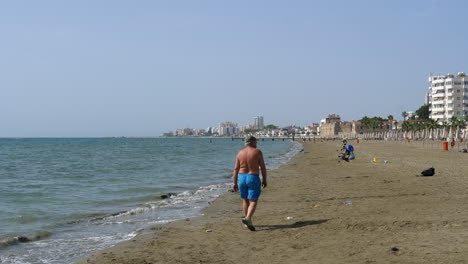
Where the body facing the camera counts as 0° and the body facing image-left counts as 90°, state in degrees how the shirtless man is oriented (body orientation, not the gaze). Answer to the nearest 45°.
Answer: approximately 180°

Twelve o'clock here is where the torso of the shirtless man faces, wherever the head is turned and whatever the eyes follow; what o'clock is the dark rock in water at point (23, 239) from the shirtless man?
The dark rock in water is roughly at 9 o'clock from the shirtless man.
